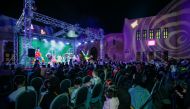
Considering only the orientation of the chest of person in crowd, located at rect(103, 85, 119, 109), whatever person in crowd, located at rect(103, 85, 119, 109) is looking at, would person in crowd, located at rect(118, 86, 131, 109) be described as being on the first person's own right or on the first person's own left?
on the first person's own right

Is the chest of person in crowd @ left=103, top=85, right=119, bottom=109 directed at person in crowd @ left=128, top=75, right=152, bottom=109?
no

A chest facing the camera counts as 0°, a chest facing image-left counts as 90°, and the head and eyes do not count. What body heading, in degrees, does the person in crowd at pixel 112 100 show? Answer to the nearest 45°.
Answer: approximately 135°

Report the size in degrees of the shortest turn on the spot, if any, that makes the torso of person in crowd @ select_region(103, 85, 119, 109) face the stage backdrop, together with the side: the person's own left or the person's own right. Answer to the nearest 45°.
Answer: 0° — they already face it

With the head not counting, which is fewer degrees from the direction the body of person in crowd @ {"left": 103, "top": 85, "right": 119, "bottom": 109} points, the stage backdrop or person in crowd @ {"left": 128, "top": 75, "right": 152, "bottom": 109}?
the stage backdrop
